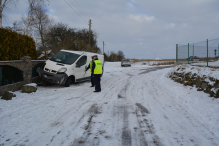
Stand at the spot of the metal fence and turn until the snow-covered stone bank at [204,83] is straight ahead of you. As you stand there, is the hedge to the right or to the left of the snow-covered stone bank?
right

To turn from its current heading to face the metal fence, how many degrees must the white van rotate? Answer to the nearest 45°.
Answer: approximately 135° to its left

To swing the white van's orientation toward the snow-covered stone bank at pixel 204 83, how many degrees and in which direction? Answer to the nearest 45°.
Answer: approximately 90° to its left

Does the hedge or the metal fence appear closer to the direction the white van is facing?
the hedge

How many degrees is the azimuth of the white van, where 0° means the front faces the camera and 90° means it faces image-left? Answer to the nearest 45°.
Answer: approximately 45°

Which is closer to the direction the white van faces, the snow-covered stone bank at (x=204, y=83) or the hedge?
the hedge
